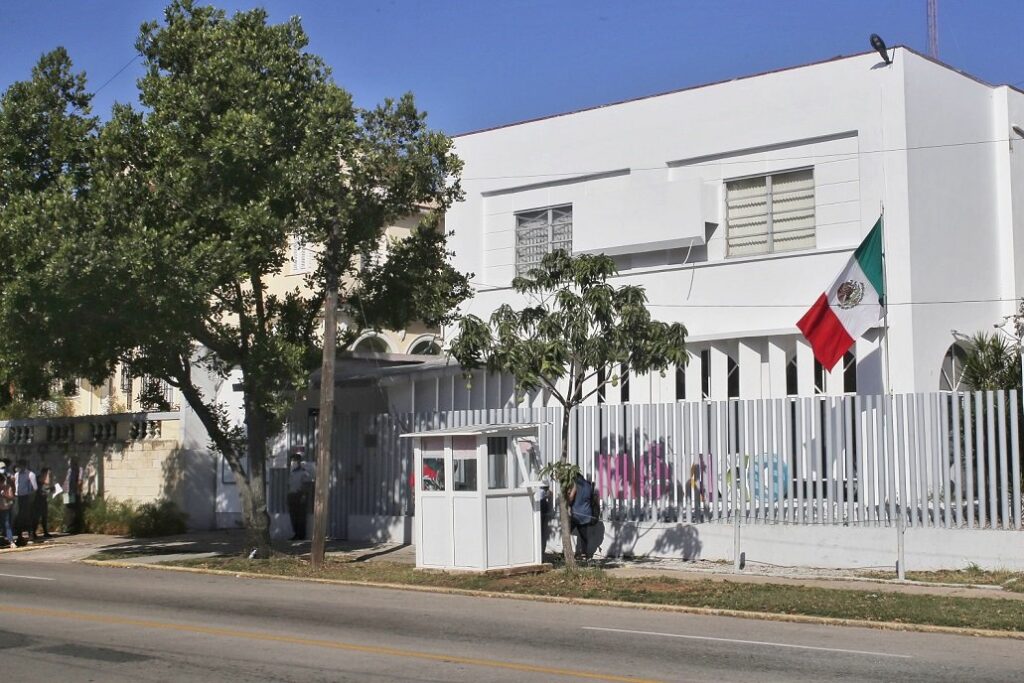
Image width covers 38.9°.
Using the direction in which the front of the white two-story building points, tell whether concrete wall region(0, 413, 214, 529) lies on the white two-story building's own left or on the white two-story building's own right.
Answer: on the white two-story building's own right

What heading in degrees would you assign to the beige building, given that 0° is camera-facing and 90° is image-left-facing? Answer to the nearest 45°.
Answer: approximately 45°

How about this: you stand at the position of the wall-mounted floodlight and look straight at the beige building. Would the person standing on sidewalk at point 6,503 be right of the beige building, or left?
left

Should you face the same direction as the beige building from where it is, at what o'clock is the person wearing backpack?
The person wearing backpack is roughly at 10 o'clock from the beige building.

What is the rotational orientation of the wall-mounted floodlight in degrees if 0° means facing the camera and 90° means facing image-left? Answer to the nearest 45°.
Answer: approximately 45°

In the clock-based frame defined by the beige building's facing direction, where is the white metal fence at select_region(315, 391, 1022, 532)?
The white metal fence is roughly at 10 o'clock from the beige building.

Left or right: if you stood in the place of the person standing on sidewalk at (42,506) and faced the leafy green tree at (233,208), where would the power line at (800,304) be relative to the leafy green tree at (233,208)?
left
